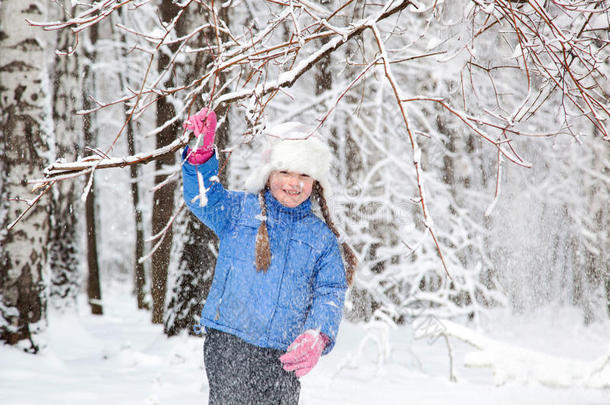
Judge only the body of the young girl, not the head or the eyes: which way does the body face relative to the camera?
toward the camera

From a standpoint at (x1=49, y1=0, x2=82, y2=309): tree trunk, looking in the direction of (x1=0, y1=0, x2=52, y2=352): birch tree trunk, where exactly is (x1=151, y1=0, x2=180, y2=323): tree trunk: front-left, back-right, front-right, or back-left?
front-left

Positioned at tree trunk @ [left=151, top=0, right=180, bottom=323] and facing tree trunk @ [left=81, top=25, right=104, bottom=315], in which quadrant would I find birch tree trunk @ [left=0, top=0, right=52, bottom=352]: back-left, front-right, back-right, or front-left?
back-left

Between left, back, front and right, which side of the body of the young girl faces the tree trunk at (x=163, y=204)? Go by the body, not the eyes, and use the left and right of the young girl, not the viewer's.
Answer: back

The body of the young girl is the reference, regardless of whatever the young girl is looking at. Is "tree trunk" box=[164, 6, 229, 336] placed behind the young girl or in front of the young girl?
behind

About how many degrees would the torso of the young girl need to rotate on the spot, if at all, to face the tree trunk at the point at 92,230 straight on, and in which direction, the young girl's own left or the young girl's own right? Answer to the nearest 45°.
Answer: approximately 180°

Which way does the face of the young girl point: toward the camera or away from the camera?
toward the camera

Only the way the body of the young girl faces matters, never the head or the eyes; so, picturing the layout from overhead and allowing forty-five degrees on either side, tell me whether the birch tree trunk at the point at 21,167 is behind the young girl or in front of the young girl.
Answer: behind

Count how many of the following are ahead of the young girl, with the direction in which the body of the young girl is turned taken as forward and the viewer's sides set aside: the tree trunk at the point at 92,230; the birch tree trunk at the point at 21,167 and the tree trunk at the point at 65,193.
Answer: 0
